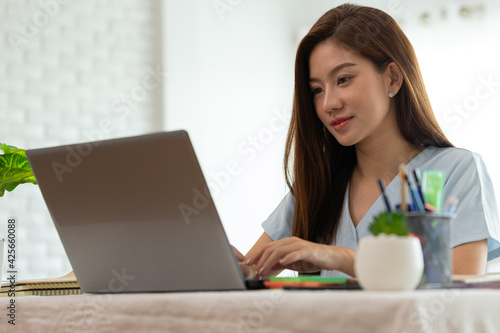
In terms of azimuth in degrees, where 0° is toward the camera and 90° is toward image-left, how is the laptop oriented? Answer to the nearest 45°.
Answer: approximately 225°

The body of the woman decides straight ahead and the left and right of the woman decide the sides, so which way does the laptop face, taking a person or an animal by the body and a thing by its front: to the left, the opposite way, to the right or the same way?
the opposite way

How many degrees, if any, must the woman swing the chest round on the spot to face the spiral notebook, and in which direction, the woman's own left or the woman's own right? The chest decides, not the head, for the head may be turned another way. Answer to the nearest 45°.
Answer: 0° — they already face it

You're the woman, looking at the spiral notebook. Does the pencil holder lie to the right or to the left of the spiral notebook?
left

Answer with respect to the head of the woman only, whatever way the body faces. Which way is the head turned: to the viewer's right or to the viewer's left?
to the viewer's left

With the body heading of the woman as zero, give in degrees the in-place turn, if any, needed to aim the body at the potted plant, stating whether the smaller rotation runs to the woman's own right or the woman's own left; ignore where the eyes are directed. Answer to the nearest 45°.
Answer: approximately 45° to the woman's own left
